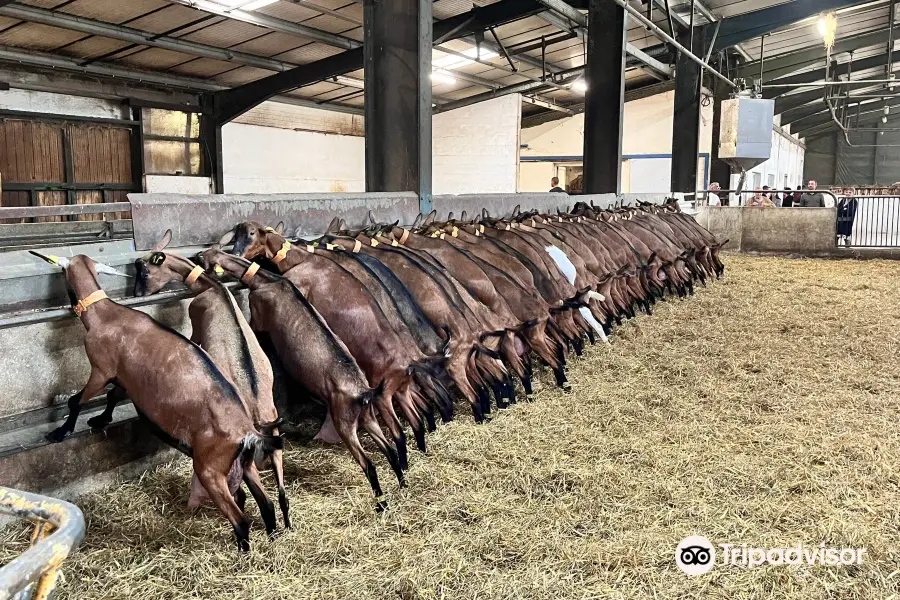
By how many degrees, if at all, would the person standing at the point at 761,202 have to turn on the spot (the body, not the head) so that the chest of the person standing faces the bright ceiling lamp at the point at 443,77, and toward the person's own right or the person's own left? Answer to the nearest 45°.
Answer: approximately 45° to the person's own right

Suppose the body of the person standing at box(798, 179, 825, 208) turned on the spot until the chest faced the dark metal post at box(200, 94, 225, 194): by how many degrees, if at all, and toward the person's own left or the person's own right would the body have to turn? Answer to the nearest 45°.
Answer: approximately 45° to the person's own right

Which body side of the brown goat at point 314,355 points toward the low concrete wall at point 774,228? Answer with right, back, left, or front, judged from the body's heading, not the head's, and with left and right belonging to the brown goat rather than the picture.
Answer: right

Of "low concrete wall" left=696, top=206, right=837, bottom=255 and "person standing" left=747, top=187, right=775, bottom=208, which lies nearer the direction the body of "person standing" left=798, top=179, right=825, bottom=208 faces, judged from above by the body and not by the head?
the low concrete wall

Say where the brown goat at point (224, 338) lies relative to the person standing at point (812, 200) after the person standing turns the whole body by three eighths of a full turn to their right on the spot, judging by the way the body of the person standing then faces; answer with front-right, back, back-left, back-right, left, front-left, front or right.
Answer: back-left

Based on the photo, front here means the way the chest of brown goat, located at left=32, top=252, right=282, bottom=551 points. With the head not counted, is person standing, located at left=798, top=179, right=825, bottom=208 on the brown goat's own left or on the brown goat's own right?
on the brown goat's own right

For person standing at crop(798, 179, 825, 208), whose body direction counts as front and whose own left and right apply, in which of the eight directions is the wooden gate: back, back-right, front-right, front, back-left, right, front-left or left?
front-right

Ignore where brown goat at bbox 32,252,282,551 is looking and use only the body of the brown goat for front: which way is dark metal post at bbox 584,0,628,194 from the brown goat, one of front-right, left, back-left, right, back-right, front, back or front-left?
right

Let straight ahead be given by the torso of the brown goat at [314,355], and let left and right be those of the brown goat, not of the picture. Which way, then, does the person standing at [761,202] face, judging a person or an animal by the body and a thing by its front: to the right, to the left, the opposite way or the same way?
to the left

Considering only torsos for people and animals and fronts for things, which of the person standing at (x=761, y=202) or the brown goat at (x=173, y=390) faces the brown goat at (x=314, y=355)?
the person standing

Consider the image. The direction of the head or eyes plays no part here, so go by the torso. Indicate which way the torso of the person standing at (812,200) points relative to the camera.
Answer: toward the camera

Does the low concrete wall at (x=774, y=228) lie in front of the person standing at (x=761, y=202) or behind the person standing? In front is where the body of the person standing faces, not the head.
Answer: in front

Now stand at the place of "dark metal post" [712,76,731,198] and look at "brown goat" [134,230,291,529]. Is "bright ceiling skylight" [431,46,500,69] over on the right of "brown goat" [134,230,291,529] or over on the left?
right

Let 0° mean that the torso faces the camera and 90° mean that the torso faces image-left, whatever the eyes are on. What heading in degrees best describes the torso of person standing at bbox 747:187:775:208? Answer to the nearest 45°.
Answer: approximately 0°

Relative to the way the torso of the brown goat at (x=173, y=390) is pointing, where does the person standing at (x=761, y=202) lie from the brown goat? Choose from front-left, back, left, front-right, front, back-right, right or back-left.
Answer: right

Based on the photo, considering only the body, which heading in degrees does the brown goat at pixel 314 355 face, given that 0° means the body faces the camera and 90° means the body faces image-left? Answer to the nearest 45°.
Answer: approximately 135°

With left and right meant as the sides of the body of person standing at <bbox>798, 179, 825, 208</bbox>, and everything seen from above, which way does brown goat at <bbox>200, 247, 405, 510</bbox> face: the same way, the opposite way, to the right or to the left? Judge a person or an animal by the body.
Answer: to the right

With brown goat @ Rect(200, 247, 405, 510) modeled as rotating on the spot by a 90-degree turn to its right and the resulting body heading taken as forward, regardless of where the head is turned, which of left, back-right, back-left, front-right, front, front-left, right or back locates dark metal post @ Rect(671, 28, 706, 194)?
front

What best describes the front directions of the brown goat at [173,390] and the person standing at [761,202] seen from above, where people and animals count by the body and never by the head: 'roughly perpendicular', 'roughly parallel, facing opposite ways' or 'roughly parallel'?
roughly perpendicular

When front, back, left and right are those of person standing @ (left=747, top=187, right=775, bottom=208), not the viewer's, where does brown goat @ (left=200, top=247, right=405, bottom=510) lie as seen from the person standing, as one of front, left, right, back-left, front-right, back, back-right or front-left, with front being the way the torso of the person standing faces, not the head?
front
